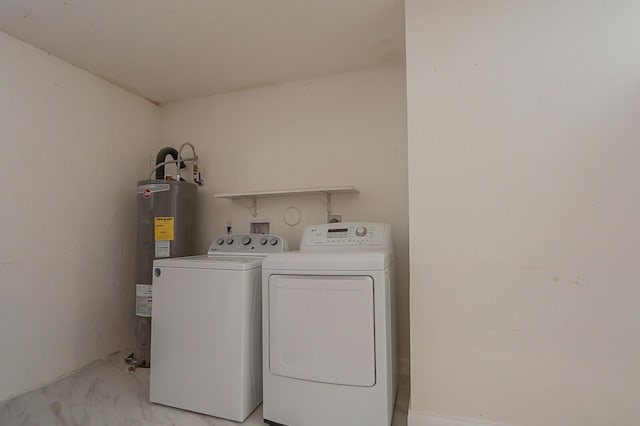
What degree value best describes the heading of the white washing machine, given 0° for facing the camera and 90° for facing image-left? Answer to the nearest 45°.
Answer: approximately 45°

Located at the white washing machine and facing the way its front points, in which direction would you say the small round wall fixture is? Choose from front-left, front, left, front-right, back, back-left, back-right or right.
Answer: back

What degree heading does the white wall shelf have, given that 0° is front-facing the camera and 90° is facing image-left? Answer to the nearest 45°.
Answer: approximately 45°

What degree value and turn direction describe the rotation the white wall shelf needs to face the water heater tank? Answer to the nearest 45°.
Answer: approximately 45° to its right

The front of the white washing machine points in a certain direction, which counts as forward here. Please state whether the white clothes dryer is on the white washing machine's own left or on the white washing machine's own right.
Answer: on the white washing machine's own left
